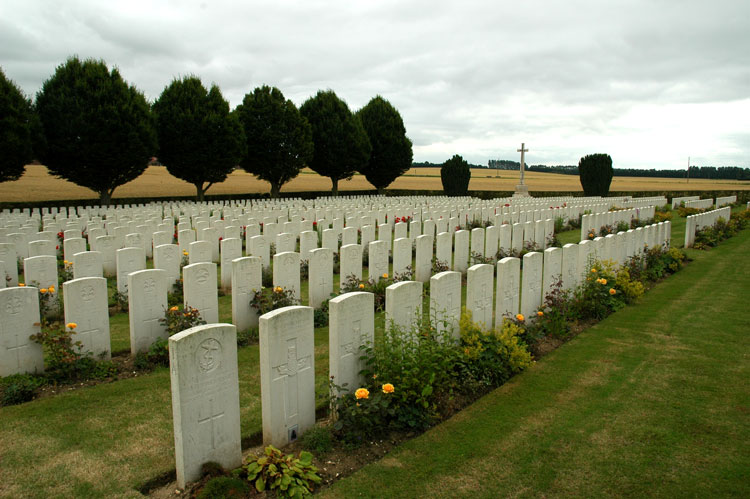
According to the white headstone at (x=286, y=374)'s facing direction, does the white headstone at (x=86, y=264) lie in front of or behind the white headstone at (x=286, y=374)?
behind

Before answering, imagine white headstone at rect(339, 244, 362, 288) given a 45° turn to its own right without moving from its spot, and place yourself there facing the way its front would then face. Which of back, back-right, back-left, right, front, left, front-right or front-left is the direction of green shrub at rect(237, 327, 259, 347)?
front-right

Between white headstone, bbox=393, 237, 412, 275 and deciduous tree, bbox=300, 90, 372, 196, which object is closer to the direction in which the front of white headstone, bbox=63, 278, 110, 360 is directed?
the white headstone

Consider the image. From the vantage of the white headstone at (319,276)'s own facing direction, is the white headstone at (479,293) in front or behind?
in front

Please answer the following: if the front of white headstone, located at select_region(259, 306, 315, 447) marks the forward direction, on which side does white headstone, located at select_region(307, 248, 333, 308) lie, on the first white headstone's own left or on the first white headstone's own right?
on the first white headstone's own left

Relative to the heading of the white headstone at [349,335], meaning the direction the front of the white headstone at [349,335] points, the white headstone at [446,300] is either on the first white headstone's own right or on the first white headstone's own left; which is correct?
on the first white headstone's own left

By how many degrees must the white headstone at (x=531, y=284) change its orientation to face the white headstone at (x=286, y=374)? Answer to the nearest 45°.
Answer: approximately 90° to its right

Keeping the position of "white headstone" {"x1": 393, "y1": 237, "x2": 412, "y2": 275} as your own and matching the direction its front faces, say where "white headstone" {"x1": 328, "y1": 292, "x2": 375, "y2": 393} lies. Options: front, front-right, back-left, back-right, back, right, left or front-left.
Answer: front-right

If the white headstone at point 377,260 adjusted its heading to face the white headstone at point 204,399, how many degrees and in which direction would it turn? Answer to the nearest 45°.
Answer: approximately 45° to its right

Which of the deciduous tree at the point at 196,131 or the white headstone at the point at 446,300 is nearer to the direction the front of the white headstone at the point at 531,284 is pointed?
the white headstone
